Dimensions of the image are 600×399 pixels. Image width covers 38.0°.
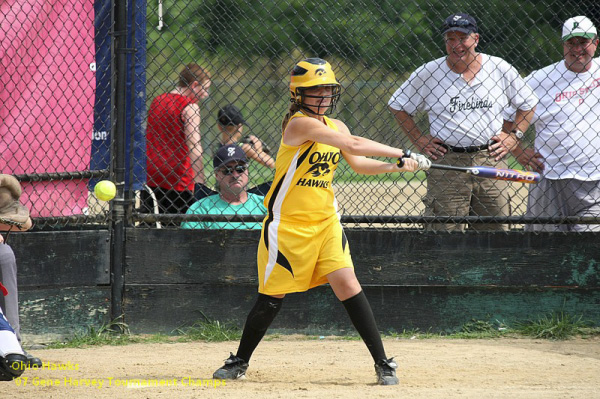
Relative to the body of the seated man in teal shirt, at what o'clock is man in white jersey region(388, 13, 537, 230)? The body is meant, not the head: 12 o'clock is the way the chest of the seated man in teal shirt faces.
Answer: The man in white jersey is roughly at 9 o'clock from the seated man in teal shirt.

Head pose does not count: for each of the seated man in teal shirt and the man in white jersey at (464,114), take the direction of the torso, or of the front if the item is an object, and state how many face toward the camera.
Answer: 2

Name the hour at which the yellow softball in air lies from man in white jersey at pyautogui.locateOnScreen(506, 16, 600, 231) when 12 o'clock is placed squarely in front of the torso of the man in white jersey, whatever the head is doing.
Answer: The yellow softball in air is roughly at 2 o'clock from the man in white jersey.

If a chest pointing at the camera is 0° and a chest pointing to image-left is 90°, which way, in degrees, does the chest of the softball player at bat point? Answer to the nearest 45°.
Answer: approximately 315°

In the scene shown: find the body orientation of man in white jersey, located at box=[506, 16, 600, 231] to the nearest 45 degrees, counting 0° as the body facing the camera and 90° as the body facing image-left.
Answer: approximately 0°

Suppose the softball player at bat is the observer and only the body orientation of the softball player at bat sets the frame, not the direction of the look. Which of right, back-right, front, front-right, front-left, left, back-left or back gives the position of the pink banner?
back

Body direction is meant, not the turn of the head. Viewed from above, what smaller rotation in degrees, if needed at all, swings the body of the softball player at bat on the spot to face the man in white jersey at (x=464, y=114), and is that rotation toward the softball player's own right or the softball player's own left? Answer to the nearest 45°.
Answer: approximately 90° to the softball player's own left

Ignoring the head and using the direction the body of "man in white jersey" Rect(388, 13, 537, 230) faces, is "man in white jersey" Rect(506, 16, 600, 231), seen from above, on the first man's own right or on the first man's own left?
on the first man's own left

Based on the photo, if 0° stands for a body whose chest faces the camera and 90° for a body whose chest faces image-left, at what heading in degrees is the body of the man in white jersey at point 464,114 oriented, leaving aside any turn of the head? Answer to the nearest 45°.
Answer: approximately 0°
